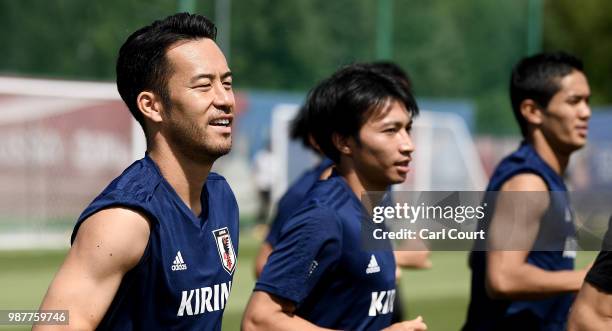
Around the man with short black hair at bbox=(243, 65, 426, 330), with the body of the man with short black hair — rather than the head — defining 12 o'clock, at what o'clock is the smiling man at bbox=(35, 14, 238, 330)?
The smiling man is roughly at 3 o'clock from the man with short black hair.

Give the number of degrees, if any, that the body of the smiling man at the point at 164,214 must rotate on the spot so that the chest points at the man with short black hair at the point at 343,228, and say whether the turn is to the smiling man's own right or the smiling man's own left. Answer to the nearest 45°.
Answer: approximately 90° to the smiling man's own left

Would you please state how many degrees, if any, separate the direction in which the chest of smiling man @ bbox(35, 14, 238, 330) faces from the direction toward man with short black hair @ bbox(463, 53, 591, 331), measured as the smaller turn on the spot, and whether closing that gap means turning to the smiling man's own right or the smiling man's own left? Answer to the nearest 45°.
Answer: approximately 90° to the smiling man's own left

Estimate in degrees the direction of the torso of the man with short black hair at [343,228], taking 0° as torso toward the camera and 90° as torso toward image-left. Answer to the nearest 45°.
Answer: approximately 315°

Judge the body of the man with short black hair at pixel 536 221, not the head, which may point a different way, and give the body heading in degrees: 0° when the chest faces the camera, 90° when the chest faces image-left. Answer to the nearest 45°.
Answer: approximately 270°

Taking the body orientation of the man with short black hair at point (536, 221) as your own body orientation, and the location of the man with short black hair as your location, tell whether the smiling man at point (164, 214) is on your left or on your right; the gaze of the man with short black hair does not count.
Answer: on your right
